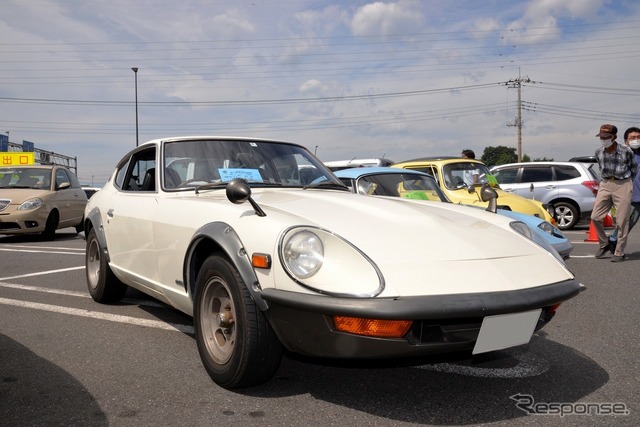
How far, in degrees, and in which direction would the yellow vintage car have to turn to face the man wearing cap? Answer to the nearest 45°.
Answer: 0° — it already faces them

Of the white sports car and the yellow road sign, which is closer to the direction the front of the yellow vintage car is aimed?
the white sports car

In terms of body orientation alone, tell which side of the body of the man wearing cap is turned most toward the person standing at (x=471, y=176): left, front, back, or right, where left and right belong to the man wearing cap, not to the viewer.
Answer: right

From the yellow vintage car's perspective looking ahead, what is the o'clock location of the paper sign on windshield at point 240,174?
The paper sign on windshield is roughly at 2 o'clock from the yellow vintage car.

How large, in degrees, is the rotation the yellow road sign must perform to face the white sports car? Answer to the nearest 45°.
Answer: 0° — it already faces it

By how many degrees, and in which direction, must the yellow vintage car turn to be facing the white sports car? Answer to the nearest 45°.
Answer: approximately 45° to its right

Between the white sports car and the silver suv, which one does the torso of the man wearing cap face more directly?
the white sports car

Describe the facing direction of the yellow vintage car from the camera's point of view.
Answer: facing the viewer and to the right of the viewer

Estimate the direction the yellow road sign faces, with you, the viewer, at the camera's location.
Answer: facing the viewer

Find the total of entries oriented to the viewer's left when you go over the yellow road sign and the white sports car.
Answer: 0

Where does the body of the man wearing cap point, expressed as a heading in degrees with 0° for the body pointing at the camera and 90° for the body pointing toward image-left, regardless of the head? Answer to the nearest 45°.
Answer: approximately 45°
